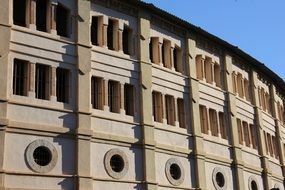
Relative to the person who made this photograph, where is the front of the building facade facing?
facing the viewer and to the right of the viewer
